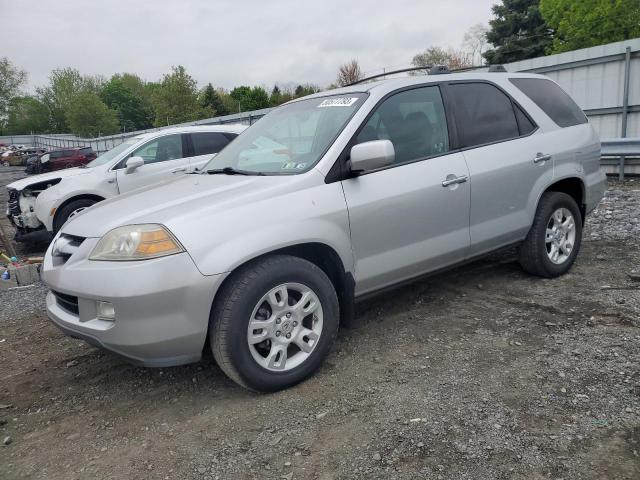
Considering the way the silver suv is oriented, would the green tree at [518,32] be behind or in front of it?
behind

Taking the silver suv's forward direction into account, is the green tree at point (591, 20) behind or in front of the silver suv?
behind

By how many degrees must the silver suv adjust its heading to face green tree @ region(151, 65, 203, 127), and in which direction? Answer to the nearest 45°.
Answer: approximately 135° to its right

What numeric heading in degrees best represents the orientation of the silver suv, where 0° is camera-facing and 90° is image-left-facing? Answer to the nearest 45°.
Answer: approximately 45°

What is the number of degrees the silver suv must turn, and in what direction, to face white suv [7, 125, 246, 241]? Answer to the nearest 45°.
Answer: approximately 90° to its right

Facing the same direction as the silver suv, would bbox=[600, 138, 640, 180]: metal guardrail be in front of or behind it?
behind

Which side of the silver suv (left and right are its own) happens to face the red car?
right
